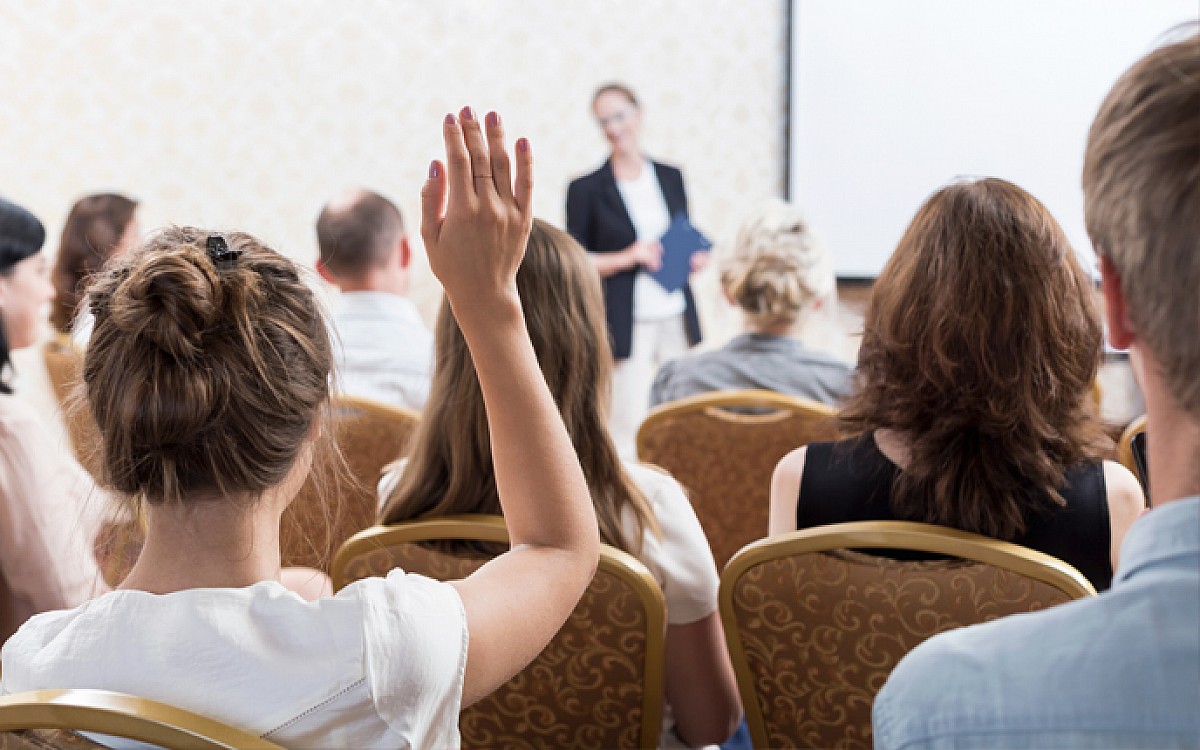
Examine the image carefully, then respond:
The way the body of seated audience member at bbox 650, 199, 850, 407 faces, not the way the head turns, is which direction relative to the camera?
away from the camera

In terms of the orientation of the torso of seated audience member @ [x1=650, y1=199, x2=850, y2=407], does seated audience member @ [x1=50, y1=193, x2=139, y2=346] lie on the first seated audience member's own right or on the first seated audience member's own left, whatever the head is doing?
on the first seated audience member's own left

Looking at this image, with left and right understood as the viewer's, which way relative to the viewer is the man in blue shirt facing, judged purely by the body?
facing away from the viewer

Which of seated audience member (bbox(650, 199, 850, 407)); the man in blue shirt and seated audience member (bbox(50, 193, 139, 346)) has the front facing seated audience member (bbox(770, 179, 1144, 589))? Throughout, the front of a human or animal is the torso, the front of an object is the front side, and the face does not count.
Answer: the man in blue shirt

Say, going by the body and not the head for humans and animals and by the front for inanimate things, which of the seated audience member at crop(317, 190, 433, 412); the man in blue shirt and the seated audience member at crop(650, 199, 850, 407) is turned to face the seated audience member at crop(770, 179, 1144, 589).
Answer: the man in blue shirt

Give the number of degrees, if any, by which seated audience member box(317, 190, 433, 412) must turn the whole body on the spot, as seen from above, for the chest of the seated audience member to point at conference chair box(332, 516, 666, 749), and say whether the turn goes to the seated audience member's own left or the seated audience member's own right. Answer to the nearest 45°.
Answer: approximately 180°

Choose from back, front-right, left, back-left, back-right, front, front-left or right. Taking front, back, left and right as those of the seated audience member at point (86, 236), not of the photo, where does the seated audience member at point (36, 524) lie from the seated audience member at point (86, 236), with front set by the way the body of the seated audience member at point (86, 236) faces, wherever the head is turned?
back-right

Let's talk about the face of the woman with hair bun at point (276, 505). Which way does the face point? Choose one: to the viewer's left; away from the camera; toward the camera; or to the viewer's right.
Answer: away from the camera

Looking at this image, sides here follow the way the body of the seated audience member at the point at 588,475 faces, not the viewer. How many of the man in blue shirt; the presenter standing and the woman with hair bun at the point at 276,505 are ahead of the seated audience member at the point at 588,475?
1

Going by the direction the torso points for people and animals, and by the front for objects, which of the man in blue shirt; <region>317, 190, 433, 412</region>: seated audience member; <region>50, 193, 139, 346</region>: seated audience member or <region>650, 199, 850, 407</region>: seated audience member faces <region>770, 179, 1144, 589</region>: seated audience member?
the man in blue shirt

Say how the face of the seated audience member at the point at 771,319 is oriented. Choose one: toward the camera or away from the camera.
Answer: away from the camera

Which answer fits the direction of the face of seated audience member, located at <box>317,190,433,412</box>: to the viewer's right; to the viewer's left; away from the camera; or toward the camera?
away from the camera

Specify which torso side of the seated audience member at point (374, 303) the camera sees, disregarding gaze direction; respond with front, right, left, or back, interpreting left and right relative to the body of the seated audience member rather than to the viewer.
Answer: back

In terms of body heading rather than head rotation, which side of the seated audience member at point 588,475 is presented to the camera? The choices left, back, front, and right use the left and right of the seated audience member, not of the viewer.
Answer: back

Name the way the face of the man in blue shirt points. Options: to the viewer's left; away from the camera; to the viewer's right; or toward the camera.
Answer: away from the camera

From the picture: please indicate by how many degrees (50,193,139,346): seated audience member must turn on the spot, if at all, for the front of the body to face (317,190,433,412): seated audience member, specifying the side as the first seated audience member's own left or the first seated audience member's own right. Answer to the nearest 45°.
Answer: approximately 90° to the first seated audience member's own right

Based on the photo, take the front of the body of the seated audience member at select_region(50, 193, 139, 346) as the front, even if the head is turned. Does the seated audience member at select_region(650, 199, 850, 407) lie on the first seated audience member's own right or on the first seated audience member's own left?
on the first seated audience member's own right
